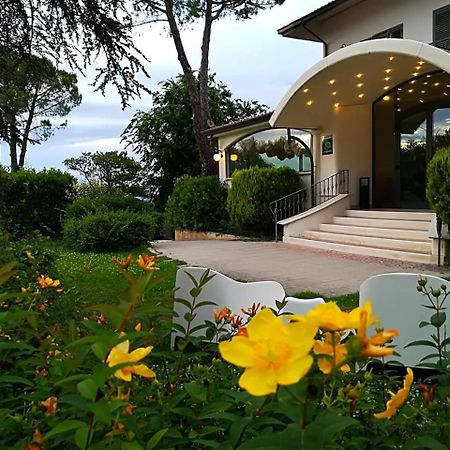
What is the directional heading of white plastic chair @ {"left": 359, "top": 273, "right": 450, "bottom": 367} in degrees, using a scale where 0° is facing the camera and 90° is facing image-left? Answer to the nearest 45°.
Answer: approximately 180°

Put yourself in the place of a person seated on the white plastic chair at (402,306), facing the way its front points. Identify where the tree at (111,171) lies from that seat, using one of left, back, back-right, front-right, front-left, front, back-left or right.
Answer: front-left

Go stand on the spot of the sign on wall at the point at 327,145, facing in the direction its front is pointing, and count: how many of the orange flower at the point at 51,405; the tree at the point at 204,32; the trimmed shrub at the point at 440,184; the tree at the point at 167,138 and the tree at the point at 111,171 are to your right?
3

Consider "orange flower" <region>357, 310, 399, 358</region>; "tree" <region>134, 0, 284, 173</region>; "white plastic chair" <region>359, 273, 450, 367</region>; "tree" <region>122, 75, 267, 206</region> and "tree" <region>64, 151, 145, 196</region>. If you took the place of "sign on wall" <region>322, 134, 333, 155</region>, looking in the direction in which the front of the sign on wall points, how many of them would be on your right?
3

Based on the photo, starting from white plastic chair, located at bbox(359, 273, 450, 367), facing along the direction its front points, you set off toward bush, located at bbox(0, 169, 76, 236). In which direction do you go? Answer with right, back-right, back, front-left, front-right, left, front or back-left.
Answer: front-left

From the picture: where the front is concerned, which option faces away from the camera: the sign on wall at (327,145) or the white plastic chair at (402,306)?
the white plastic chair

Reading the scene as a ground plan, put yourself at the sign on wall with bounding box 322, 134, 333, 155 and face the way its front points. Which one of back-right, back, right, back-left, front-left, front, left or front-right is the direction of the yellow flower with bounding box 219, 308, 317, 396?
front-left

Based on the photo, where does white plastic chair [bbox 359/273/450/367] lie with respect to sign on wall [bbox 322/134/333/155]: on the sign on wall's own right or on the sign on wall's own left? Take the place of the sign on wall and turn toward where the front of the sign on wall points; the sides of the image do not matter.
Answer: on the sign on wall's own left

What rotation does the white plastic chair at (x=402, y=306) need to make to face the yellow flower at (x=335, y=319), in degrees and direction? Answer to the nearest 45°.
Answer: approximately 180°

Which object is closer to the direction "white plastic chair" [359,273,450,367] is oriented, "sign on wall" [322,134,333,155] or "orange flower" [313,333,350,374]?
the sign on wall

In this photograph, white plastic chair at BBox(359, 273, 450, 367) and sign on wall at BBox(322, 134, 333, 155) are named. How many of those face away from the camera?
1

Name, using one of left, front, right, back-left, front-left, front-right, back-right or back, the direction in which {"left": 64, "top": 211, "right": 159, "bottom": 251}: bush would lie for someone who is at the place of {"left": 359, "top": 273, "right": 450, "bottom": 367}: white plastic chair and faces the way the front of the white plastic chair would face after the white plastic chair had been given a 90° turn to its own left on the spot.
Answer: front-right

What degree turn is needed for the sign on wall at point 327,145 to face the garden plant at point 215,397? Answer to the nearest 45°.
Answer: approximately 45° to its left

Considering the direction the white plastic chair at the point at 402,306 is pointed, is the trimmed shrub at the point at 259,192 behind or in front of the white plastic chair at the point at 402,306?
in front

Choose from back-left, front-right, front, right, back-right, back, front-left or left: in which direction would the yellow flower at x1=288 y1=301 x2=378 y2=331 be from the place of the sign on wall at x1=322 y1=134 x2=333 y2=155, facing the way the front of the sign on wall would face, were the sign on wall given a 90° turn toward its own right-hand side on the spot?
back-left

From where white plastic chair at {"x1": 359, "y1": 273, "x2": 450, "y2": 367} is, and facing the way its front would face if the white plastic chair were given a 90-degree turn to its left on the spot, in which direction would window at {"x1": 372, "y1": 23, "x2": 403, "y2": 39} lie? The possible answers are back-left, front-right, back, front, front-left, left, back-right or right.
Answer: right

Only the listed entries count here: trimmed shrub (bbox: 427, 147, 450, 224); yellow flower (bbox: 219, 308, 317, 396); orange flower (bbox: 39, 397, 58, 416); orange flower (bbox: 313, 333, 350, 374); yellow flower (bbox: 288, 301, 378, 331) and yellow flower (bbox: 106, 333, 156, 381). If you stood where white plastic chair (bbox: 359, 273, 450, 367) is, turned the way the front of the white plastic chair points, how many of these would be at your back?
5

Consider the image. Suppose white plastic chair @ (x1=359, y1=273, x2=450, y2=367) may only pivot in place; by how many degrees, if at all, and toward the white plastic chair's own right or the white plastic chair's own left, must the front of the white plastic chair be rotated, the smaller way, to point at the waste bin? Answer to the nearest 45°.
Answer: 0° — it already faces it

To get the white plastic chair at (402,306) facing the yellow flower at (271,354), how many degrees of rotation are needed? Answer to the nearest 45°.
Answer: approximately 180°
